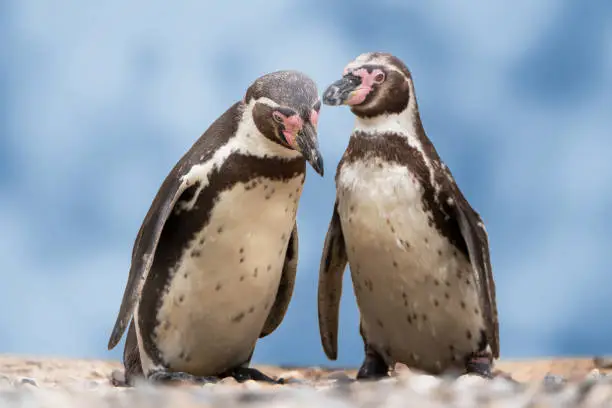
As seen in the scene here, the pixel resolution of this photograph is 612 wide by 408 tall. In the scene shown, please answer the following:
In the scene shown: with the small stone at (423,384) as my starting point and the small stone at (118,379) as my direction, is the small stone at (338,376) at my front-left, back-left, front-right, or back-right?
front-right

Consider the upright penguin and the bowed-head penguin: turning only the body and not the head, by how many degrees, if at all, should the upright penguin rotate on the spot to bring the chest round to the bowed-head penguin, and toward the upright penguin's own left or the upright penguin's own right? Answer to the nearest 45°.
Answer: approximately 45° to the upright penguin's own right

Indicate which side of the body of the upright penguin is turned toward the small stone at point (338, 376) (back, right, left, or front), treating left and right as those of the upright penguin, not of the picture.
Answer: right

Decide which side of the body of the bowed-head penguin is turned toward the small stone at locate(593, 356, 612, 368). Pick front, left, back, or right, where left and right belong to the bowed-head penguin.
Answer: left

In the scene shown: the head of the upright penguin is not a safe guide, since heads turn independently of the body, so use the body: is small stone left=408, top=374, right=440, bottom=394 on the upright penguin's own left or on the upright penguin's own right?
on the upright penguin's own left

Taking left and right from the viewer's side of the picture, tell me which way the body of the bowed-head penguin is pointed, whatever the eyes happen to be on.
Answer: facing the viewer and to the right of the viewer

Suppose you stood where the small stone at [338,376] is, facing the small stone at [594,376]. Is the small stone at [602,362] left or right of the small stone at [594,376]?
left

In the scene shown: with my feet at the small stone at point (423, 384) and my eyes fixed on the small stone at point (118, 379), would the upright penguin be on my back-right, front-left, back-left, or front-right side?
front-right

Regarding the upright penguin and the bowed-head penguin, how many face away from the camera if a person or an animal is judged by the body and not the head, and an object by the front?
0

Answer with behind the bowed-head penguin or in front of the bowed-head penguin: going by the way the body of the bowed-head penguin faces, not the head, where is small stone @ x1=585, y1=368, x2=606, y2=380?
in front

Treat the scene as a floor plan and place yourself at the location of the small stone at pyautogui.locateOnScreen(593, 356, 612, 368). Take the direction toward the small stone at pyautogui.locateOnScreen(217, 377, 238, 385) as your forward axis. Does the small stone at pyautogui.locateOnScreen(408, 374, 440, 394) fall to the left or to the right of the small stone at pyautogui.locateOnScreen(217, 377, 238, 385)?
left

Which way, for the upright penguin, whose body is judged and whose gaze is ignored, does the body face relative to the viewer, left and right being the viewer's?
facing the viewer and to the left of the viewer

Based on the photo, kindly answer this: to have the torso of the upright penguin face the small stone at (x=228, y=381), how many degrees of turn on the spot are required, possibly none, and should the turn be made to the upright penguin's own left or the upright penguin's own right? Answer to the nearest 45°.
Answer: approximately 45° to the upright penguin's own right
